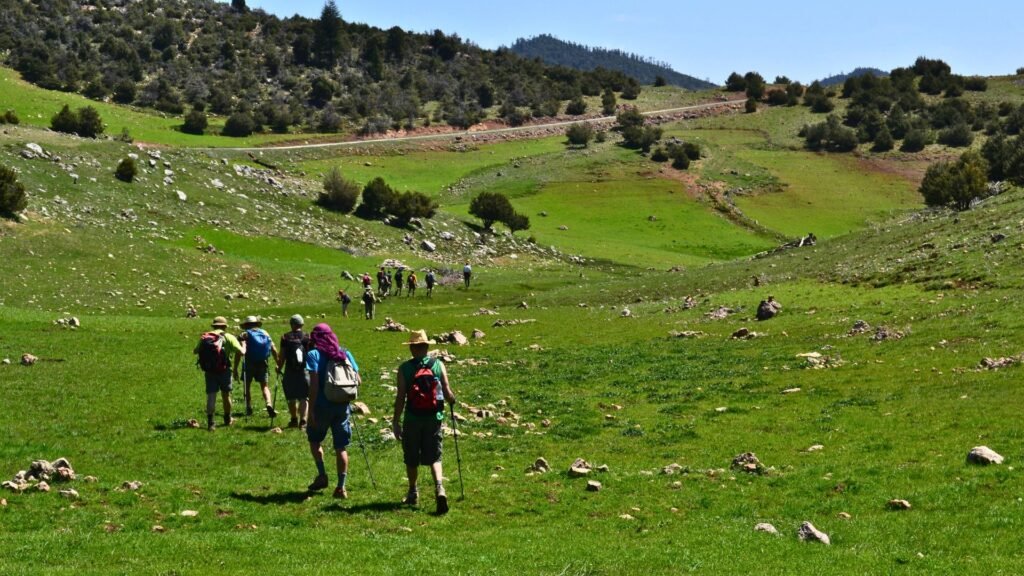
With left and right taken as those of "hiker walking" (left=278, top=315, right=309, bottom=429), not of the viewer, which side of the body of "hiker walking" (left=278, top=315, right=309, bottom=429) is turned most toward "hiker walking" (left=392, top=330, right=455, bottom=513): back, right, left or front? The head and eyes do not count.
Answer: back

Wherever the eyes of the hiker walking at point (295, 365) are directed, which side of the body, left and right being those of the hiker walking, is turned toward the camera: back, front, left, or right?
back

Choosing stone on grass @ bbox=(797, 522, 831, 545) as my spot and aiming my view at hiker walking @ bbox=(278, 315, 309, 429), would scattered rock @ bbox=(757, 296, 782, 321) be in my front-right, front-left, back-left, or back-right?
front-right

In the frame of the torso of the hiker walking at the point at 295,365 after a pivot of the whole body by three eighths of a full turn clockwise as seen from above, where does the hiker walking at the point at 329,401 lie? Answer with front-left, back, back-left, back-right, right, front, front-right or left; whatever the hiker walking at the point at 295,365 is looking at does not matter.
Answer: front-right

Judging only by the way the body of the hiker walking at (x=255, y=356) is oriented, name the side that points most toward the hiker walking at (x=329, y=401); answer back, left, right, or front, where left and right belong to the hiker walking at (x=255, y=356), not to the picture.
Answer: back

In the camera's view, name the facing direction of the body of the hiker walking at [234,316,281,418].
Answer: away from the camera

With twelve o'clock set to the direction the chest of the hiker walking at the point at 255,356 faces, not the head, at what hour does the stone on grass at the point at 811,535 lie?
The stone on grass is roughly at 5 o'clock from the hiker walking.

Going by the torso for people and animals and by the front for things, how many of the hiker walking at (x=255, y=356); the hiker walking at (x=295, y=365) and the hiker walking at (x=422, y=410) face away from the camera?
3

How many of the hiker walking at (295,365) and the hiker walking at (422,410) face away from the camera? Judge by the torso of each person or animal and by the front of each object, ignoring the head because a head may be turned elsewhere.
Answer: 2

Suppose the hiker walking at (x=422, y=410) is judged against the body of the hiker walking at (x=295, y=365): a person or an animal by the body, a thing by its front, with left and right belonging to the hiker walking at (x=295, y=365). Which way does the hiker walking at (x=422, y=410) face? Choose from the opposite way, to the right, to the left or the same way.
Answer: the same way

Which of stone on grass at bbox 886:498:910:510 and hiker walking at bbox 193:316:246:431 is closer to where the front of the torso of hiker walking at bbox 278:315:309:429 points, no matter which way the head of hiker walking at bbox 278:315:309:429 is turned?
the hiker walking

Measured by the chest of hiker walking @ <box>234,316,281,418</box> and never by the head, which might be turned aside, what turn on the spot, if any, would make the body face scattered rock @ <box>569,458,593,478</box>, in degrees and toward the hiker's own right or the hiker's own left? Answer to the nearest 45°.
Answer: approximately 135° to the hiker's own right

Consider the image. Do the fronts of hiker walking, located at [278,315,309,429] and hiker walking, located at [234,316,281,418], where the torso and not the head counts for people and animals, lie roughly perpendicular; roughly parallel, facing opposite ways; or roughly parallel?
roughly parallel

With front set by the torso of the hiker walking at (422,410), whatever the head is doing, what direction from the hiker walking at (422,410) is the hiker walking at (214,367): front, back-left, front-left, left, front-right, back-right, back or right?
front-left

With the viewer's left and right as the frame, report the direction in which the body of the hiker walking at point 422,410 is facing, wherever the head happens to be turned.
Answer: facing away from the viewer

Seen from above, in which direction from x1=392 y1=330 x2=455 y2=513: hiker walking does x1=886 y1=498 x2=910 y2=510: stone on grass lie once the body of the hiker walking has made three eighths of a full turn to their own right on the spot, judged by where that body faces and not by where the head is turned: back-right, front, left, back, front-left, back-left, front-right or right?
front-left

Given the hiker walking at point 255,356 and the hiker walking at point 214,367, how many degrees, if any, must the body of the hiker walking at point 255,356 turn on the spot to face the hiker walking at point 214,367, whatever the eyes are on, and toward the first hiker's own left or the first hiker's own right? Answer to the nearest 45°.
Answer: approximately 135° to the first hiker's own left
